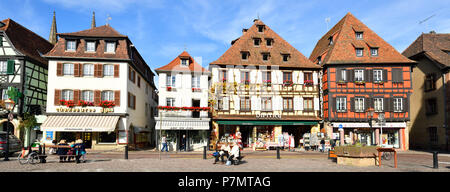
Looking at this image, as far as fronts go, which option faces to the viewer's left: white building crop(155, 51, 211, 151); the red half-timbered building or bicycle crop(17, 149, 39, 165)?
the bicycle

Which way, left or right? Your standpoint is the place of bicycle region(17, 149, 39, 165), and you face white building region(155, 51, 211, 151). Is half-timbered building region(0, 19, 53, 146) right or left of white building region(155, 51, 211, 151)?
left

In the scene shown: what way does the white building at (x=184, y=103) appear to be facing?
toward the camera

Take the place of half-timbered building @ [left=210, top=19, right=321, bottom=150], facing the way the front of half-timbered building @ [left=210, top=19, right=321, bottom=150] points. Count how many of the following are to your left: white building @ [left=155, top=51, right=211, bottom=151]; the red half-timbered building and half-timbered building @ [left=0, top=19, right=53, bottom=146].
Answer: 1

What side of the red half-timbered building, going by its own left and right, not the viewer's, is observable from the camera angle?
front

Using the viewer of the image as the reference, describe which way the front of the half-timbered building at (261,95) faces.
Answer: facing the viewer

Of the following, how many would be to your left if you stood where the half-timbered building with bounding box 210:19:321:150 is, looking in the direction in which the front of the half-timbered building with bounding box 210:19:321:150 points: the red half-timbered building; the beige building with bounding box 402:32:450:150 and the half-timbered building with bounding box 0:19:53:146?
2

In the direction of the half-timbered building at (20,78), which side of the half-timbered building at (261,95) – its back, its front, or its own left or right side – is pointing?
right

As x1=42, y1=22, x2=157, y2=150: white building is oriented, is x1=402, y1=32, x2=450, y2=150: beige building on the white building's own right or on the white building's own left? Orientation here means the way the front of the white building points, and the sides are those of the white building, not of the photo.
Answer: on the white building's own left

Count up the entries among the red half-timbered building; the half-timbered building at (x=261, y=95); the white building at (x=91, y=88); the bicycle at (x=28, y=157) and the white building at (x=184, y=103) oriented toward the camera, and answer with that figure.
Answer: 4

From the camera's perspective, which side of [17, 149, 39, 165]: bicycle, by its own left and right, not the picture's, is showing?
left

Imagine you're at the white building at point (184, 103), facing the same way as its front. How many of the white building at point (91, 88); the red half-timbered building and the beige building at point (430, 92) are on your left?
2
